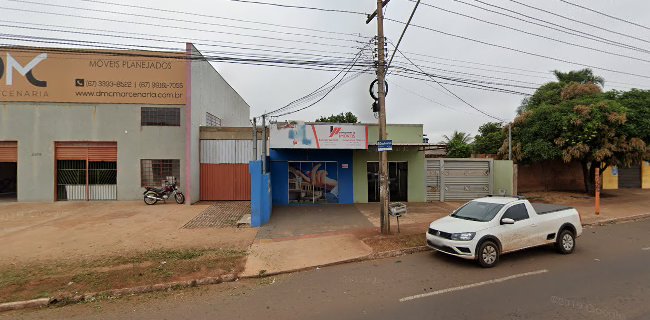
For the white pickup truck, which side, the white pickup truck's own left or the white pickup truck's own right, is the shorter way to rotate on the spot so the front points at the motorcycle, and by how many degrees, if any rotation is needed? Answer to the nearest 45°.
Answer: approximately 45° to the white pickup truck's own right

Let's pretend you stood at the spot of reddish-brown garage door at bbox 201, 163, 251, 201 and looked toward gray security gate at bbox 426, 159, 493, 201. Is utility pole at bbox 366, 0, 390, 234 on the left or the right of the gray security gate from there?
right

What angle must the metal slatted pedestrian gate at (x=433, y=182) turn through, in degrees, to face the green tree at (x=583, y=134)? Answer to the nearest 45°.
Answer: approximately 90° to its left

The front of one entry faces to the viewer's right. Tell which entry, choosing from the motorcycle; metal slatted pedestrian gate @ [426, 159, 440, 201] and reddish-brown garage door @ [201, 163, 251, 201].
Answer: the motorcycle

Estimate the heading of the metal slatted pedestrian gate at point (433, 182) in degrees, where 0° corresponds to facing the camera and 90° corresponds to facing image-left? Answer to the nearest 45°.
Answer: approximately 0°

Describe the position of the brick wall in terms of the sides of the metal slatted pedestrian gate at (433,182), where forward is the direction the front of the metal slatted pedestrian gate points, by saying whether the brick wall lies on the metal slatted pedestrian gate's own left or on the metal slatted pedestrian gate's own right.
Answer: on the metal slatted pedestrian gate's own left

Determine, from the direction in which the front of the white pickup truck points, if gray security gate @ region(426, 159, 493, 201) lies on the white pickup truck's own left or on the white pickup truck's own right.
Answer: on the white pickup truck's own right

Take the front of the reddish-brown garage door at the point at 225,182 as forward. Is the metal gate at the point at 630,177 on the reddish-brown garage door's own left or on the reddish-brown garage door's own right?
on the reddish-brown garage door's own left
